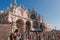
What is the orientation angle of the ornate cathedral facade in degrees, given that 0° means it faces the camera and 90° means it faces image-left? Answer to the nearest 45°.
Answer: approximately 315°
